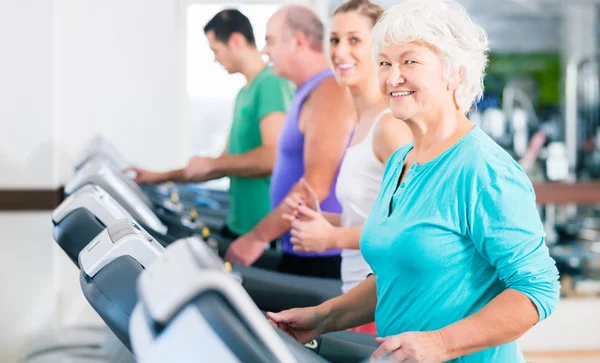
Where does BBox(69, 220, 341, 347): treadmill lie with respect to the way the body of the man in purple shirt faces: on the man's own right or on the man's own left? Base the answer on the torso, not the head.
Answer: on the man's own left

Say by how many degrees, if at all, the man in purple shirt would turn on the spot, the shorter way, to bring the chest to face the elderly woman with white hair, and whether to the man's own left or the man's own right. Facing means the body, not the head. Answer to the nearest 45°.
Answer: approximately 90° to the man's own left

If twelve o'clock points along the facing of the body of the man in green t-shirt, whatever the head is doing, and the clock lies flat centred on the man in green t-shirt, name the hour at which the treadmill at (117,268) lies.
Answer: The treadmill is roughly at 9 o'clock from the man in green t-shirt.

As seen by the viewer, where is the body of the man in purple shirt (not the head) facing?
to the viewer's left

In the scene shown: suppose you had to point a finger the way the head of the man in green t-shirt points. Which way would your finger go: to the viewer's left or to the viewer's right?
to the viewer's left

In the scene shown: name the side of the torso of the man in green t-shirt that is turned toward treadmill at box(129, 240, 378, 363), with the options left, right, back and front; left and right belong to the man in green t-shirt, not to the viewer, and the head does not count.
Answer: left

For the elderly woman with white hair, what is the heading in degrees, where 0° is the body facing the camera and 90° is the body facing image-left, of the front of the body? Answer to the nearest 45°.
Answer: approximately 45°

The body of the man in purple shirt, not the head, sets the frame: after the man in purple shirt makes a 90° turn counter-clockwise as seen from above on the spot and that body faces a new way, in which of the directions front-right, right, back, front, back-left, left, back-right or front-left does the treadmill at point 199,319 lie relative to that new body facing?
front

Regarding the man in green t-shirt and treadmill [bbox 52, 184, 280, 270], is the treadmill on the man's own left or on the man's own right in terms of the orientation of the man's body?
on the man's own left

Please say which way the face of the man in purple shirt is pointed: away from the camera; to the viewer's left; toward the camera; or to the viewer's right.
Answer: to the viewer's left

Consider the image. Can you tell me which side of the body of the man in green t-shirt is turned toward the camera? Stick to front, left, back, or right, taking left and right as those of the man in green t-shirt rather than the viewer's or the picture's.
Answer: left

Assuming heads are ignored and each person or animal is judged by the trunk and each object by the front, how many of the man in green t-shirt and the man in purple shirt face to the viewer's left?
2

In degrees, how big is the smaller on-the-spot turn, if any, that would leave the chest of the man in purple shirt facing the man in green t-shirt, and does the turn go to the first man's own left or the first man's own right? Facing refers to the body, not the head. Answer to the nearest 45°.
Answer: approximately 90° to the first man's own right
